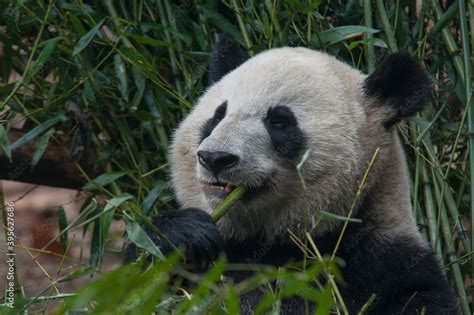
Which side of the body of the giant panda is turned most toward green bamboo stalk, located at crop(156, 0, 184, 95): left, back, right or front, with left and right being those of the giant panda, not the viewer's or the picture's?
right

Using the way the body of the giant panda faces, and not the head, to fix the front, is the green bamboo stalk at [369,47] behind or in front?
behind

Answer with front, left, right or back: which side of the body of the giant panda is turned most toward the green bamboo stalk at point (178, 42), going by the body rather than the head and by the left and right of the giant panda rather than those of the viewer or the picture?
right

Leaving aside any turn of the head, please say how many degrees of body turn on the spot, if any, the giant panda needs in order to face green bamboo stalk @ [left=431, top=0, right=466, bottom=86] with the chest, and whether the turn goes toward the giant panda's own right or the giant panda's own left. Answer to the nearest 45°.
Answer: approximately 180°

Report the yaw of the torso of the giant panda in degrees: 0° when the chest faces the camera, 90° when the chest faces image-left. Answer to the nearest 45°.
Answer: approximately 45°

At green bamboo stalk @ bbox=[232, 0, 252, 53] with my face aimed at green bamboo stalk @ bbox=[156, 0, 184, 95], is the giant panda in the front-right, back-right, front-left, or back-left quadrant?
back-left

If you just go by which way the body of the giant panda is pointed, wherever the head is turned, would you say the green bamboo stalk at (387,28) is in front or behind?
behind
